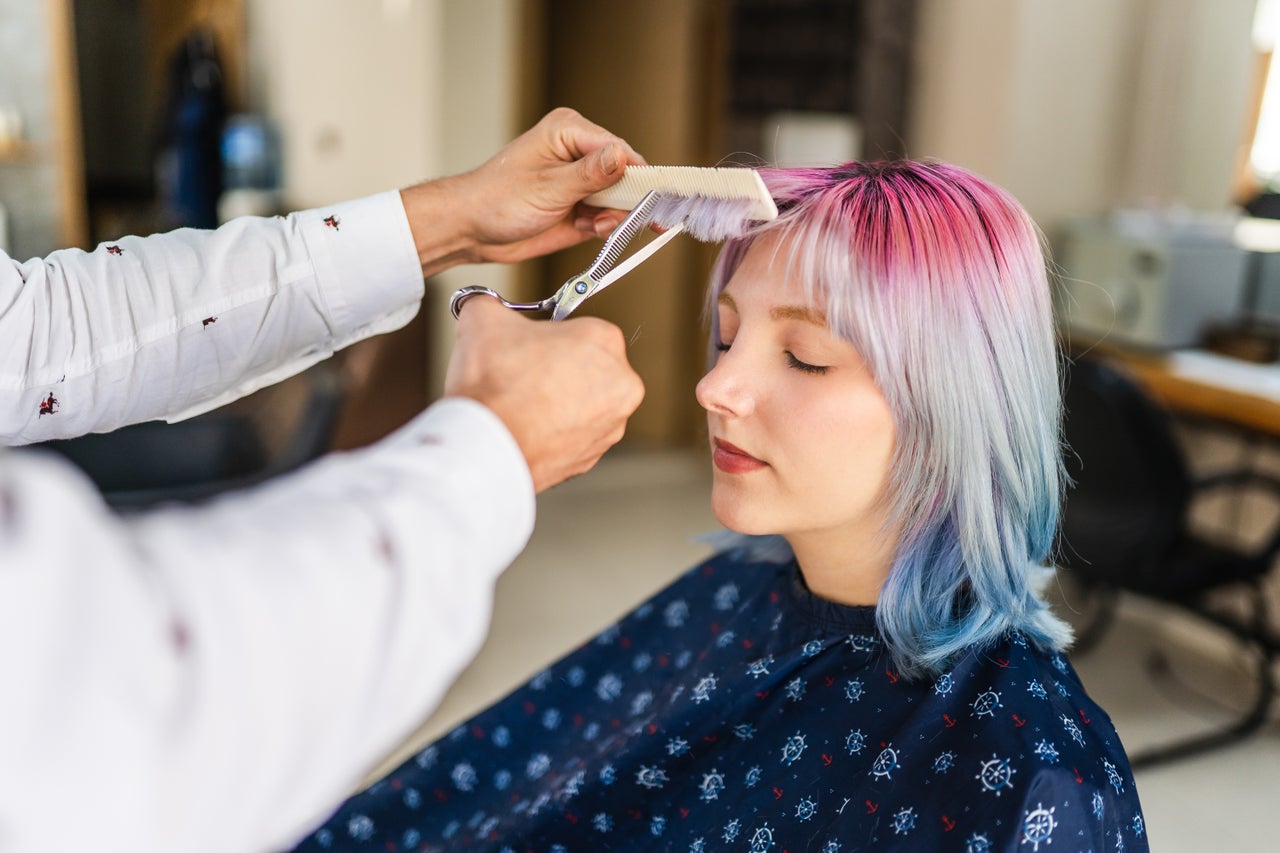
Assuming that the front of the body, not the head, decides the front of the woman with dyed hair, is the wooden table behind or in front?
behind

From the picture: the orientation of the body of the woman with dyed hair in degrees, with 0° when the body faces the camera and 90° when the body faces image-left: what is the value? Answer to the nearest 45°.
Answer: approximately 45°

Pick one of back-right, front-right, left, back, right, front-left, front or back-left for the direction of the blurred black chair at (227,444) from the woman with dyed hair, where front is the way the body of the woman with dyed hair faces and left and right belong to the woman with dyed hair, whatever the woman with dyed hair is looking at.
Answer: right

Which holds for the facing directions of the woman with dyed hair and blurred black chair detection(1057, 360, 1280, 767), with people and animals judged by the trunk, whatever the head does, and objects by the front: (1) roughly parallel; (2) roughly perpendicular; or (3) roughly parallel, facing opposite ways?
roughly parallel, facing opposite ways

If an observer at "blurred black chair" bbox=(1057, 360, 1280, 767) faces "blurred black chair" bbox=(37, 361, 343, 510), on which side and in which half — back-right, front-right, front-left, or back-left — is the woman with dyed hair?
front-left

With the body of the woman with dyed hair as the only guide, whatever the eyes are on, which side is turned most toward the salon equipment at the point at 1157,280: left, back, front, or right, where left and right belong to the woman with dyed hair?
back

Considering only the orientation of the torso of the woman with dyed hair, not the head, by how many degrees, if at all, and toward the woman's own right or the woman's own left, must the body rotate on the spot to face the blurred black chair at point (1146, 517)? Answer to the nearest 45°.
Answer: approximately 180°

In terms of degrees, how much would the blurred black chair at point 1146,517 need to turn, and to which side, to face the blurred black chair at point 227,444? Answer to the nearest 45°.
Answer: approximately 180°
